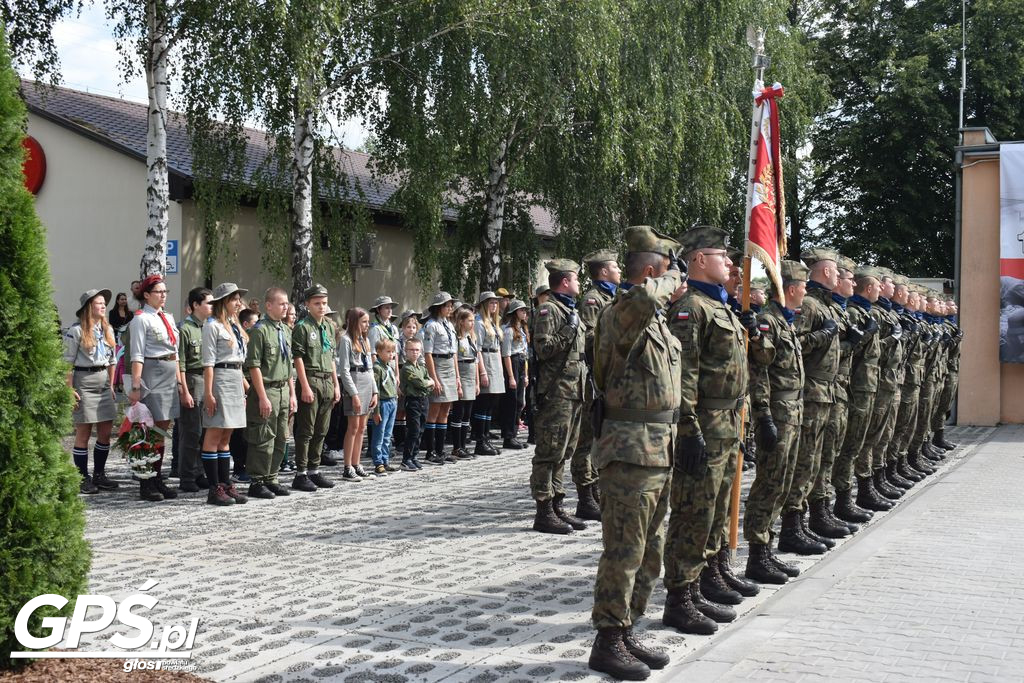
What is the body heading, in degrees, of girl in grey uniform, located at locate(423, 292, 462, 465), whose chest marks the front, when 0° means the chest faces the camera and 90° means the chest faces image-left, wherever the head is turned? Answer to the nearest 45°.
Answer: approximately 315°

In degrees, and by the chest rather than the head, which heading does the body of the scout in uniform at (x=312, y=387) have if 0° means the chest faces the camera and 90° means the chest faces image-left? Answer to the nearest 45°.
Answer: approximately 315°

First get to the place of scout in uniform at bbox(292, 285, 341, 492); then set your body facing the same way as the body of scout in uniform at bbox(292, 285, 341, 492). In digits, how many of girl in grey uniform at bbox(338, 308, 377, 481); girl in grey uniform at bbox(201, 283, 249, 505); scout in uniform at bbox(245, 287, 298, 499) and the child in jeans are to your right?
2

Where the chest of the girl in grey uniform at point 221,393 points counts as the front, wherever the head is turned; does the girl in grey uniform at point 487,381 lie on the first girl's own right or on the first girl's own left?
on the first girl's own left

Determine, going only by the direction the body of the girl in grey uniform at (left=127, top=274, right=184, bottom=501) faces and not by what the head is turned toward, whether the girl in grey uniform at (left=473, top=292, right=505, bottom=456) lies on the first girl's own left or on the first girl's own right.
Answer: on the first girl's own left

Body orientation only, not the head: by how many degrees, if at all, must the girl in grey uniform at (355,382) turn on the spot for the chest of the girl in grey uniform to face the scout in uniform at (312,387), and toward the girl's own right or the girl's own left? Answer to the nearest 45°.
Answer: approximately 90° to the girl's own right
